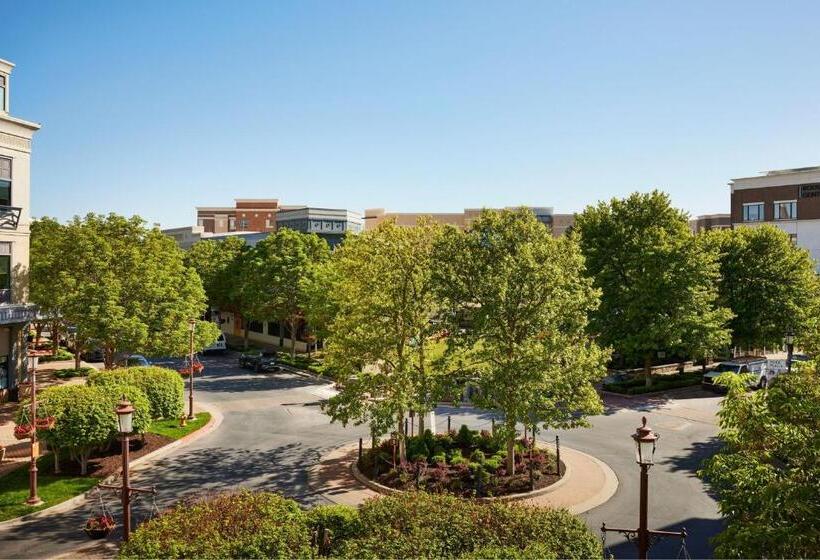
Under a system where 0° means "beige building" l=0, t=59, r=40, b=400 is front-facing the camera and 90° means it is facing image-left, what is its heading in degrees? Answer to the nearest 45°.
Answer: approximately 315°

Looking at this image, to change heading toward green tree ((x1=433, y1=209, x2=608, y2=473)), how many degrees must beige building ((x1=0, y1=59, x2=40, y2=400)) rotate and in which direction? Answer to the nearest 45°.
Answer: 0° — it already faces it

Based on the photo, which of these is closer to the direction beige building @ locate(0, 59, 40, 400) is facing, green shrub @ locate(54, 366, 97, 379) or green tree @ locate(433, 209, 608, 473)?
the green tree

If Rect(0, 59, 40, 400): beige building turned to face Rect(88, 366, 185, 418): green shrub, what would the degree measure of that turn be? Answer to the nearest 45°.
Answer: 0° — it already faces it

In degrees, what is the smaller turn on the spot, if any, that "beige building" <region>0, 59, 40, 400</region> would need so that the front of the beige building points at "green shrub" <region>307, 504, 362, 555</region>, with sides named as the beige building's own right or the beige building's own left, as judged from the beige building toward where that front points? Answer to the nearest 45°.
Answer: approximately 45° to the beige building's own right

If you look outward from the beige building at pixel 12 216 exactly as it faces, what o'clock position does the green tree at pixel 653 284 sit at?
The green tree is roughly at 11 o'clock from the beige building.

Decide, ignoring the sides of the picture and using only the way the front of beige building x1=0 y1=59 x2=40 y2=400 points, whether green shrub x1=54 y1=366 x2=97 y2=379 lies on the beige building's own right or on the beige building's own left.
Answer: on the beige building's own left

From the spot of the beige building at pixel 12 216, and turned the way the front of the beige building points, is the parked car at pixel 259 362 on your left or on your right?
on your left

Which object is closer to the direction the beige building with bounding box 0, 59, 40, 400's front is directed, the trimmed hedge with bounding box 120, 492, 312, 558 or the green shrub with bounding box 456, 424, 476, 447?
the green shrub
